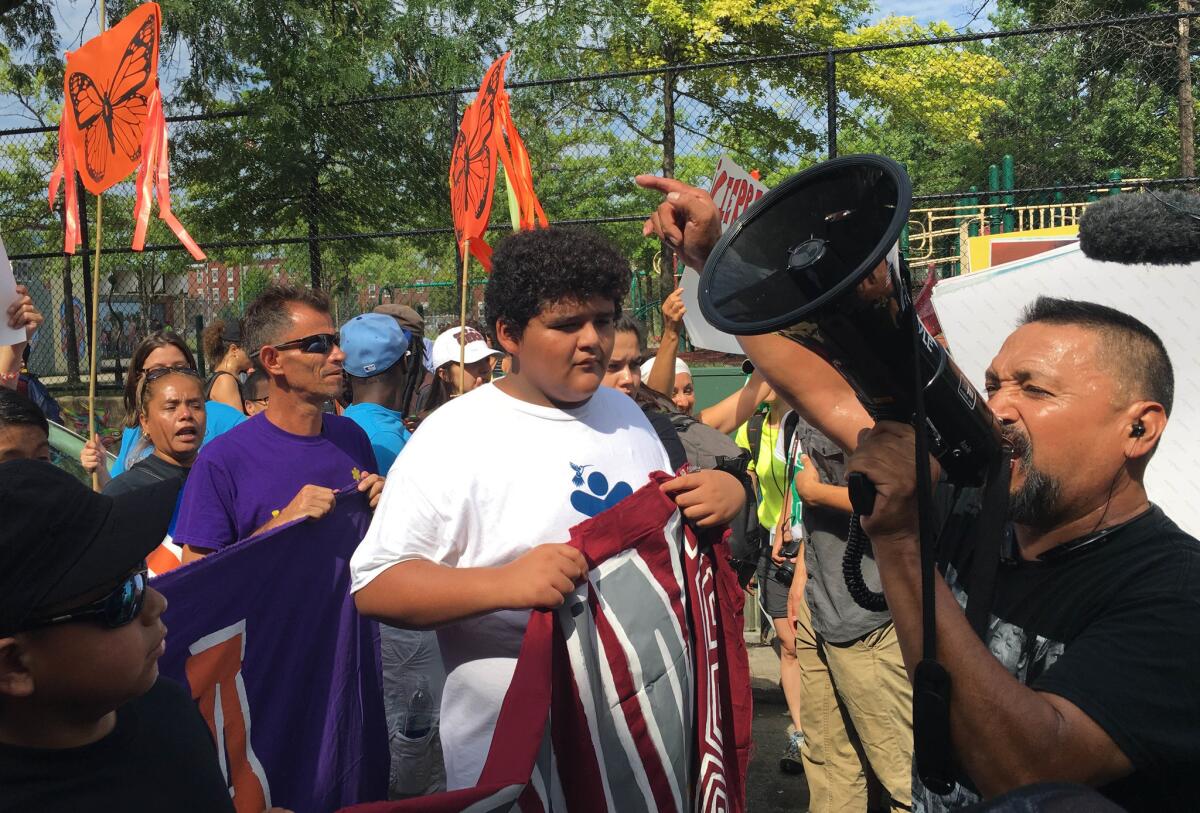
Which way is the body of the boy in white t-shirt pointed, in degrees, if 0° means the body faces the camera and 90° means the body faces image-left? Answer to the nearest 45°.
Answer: approximately 315°

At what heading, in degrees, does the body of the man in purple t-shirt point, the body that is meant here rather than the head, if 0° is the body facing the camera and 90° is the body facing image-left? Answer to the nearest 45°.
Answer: approximately 315°

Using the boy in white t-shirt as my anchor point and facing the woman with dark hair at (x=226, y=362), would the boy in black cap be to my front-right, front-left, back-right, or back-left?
back-left

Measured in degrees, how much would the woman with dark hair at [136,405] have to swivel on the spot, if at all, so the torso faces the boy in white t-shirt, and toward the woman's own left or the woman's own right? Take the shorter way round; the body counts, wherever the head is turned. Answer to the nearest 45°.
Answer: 0° — they already face them

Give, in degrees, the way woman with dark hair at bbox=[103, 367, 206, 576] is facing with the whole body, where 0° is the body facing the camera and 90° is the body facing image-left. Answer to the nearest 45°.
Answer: approximately 315°
